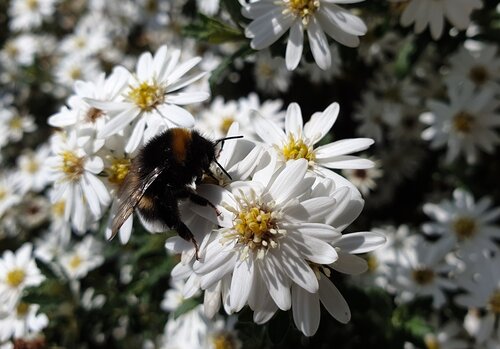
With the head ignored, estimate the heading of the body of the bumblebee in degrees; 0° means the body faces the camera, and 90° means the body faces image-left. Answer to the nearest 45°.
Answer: approximately 270°

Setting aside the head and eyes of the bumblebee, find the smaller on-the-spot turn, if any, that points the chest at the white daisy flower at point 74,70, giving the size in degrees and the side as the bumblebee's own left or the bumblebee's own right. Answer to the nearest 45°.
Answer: approximately 90° to the bumblebee's own left

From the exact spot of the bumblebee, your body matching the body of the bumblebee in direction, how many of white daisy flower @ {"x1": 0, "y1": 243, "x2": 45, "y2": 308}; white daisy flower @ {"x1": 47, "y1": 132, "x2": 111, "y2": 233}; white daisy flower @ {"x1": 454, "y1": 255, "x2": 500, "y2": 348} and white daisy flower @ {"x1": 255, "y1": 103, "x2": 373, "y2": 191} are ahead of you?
2

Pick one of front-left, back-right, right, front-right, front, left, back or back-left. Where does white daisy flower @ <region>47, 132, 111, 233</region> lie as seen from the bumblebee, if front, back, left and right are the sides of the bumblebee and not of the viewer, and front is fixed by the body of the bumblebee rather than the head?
back-left

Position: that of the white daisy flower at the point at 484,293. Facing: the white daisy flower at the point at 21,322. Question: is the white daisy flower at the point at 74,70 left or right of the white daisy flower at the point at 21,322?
right

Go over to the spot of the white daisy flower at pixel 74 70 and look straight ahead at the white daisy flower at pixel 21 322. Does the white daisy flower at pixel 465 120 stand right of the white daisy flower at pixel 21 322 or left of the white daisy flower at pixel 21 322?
left

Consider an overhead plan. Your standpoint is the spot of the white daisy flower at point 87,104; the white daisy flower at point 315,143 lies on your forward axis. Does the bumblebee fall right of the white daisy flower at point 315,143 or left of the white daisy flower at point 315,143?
right

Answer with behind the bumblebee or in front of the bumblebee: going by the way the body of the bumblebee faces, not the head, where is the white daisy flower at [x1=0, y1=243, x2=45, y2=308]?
behind
